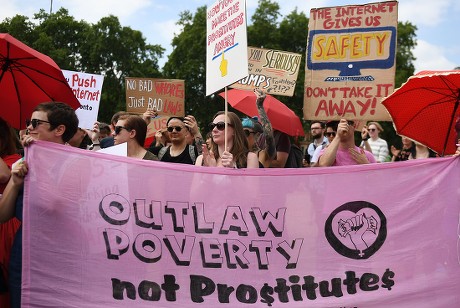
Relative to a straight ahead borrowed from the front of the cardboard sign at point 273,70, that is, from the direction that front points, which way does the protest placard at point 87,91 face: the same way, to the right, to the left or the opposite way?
the same way

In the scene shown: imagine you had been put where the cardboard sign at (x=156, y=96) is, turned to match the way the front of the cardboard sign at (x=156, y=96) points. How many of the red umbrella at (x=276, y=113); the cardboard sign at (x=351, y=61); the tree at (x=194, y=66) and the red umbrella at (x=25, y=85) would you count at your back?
1

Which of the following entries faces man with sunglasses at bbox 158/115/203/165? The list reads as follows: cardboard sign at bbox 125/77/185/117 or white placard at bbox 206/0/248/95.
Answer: the cardboard sign

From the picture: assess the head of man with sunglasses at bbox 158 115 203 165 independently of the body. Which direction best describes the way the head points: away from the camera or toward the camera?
toward the camera

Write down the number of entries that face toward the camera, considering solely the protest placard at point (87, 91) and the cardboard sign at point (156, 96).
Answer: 2

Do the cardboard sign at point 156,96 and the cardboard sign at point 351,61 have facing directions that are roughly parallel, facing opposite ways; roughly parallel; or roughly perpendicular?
roughly parallel

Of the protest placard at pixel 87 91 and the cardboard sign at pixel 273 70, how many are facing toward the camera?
2

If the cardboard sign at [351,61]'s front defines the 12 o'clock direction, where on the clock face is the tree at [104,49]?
The tree is roughly at 5 o'clock from the cardboard sign.

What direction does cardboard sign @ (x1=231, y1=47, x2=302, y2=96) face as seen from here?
toward the camera

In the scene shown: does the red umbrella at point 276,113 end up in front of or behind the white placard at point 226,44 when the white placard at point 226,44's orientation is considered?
behind

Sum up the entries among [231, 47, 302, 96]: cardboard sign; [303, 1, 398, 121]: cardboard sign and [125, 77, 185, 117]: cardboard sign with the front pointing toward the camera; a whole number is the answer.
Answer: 3

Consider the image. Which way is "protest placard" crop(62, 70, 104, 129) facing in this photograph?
toward the camera
